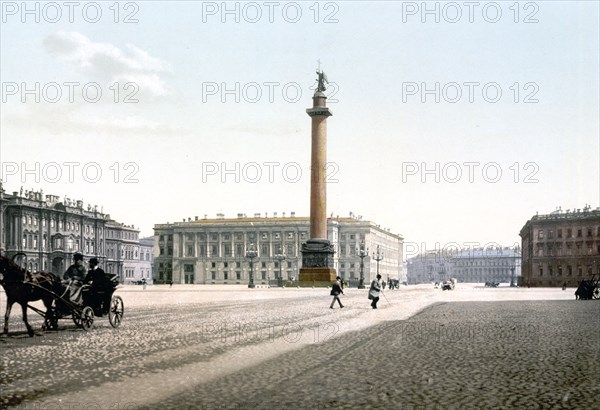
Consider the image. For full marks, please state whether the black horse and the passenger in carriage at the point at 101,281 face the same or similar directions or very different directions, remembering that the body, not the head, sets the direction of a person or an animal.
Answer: same or similar directions

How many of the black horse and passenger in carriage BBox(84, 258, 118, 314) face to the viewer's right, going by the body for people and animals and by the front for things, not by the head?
0

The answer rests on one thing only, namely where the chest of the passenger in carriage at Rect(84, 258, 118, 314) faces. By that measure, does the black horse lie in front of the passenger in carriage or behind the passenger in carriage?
in front

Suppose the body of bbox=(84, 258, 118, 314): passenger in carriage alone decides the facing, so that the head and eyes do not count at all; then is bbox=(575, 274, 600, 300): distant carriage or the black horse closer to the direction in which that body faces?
the black horse

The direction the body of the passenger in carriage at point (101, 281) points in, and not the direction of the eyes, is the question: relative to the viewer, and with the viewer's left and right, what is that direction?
facing the viewer and to the left of the viewer

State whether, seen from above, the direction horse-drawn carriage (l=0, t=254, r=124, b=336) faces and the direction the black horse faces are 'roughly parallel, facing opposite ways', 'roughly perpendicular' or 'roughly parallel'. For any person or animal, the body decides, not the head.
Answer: roughly parallel

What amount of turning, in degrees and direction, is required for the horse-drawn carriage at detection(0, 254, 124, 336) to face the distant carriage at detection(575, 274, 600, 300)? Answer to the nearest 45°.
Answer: approximately 180°

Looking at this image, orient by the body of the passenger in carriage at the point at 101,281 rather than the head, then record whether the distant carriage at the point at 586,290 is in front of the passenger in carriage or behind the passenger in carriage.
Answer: behind

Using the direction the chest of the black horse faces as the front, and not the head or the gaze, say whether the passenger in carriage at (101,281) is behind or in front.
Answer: behind

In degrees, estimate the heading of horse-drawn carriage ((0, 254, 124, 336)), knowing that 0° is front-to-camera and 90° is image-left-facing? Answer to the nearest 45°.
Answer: approximately 45°

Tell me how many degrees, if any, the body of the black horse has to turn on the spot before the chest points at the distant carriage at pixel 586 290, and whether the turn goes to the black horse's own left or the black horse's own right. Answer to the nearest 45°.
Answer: approximately 180°
